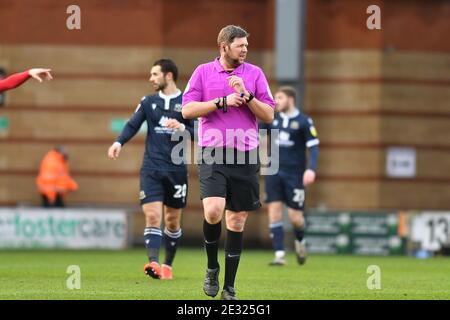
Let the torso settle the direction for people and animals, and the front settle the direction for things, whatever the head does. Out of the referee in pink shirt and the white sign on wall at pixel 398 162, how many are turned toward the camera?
2

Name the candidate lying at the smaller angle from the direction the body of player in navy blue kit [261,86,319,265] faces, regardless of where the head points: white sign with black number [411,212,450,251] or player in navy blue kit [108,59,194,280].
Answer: the player in navy blue kit

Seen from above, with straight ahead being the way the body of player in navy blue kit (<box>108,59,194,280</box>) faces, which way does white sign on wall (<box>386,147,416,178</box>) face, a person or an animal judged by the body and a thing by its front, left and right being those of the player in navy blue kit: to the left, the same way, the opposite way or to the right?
the same way

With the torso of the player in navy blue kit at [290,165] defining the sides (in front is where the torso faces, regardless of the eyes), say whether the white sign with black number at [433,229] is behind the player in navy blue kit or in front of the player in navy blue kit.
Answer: behind

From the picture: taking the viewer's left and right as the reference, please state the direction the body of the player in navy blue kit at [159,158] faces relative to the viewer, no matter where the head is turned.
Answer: facing the viewer

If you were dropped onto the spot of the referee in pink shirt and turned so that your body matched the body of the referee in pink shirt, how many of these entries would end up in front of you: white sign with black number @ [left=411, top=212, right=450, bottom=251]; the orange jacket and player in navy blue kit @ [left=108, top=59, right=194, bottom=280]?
0

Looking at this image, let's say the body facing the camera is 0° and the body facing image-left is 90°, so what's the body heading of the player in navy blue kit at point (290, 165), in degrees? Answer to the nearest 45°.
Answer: approximately 45°

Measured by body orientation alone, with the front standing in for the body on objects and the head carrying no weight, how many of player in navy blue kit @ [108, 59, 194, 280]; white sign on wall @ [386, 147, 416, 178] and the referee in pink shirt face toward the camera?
3

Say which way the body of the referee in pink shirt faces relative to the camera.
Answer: toward the camera

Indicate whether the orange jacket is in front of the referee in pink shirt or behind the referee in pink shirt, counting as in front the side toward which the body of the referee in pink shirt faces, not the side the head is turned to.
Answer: behind

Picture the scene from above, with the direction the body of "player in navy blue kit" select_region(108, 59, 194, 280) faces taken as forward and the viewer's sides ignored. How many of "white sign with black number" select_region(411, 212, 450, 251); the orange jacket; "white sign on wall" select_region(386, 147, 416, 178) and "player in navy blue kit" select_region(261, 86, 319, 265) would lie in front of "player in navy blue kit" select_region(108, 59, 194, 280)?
0

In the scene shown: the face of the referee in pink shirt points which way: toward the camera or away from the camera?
toward the camera

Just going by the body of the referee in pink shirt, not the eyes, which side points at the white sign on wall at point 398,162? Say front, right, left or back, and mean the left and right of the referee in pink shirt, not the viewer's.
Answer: back

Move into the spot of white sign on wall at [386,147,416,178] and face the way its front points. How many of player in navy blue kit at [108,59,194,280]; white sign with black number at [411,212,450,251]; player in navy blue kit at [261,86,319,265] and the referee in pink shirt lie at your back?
0

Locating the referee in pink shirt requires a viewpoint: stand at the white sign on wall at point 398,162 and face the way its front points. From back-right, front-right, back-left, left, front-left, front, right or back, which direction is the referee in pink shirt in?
front

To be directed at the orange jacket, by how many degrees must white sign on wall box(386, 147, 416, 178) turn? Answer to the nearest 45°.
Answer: approximately 90° to its right
